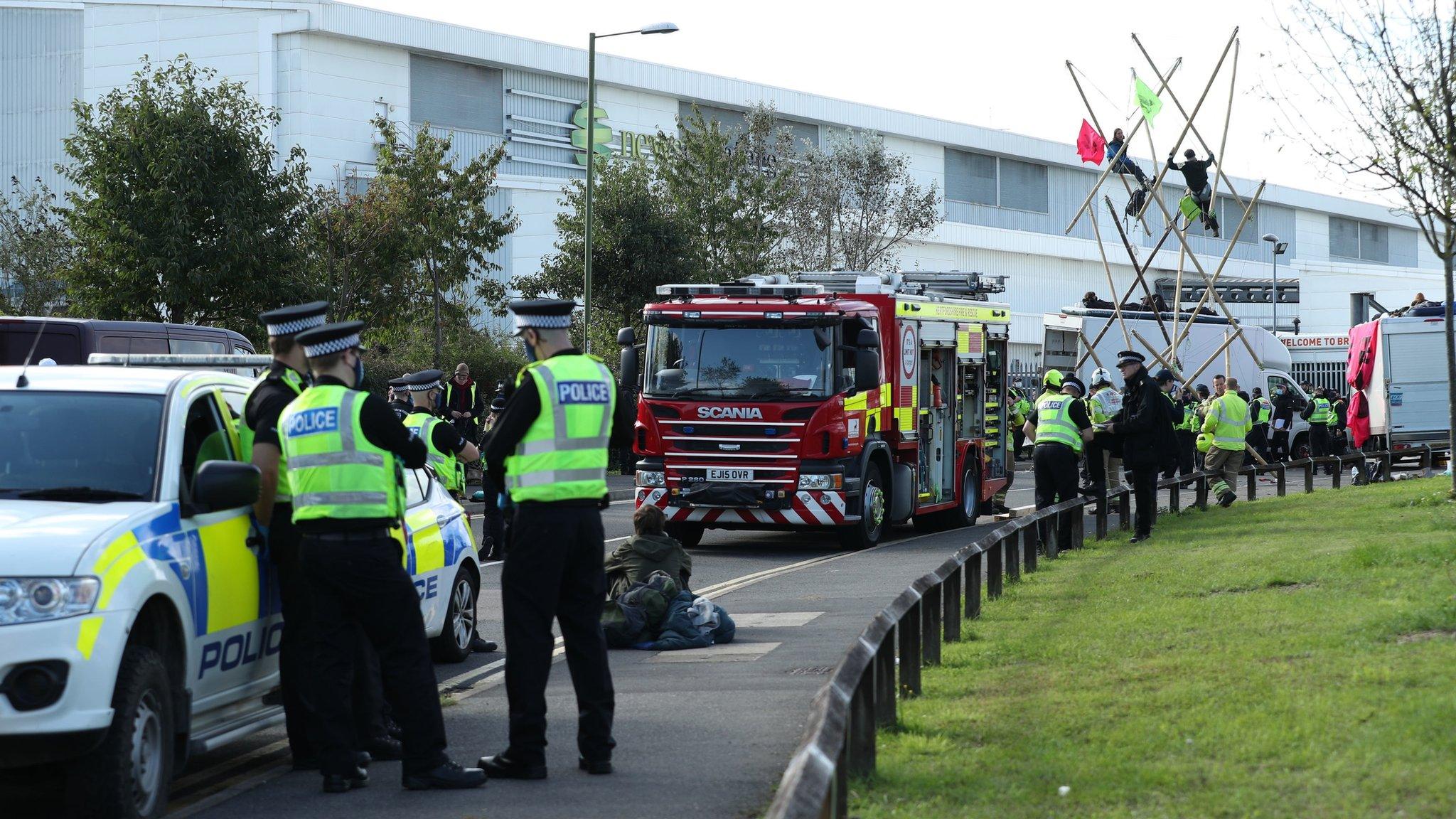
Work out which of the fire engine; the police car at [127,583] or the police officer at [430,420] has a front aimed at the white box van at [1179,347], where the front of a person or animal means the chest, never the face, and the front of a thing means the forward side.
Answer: the police officer

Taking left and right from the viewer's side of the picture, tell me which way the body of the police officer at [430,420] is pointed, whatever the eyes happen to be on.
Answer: facing away from the viewer and to the right of the viewer

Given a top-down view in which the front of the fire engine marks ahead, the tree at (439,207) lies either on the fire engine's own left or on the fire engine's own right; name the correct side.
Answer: on the fire engine's own right

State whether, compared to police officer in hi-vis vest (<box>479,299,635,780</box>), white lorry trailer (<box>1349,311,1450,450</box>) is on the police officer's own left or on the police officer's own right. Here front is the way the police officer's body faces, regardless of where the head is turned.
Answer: on the police officer's own right

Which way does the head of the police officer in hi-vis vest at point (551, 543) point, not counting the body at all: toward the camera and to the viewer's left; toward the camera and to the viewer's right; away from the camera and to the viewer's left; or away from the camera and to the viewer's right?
away from the camera and to the viewer's left

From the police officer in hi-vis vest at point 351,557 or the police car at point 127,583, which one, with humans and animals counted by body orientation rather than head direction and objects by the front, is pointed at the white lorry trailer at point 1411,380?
the police officer in hi-vis vest

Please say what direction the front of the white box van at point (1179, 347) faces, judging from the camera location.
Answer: facing away from the viewer and to the right of the viewer

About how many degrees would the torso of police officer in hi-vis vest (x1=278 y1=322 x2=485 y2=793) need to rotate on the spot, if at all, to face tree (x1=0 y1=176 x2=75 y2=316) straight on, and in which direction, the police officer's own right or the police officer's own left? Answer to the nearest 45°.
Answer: approximately 45° to the police officer's own left

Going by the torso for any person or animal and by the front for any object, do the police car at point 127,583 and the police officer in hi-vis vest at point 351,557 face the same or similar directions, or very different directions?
very different directions

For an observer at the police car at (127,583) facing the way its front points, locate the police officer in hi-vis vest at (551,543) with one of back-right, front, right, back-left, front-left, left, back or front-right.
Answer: back-left

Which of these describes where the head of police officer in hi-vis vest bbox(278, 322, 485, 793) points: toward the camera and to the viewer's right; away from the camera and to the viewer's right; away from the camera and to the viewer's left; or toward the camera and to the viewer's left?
away from the camera and to the viewer's right

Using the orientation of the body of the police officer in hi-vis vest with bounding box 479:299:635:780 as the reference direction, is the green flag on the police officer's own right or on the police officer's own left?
on the police officer's own right

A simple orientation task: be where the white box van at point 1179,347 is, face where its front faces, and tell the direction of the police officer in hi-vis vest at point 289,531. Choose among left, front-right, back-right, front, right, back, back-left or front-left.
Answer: back-right

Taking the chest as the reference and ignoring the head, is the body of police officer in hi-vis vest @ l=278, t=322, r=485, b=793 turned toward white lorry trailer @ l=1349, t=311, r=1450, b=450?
yes

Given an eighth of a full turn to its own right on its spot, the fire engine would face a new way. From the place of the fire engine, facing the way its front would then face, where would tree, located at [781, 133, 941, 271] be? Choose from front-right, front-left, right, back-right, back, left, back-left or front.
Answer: right
